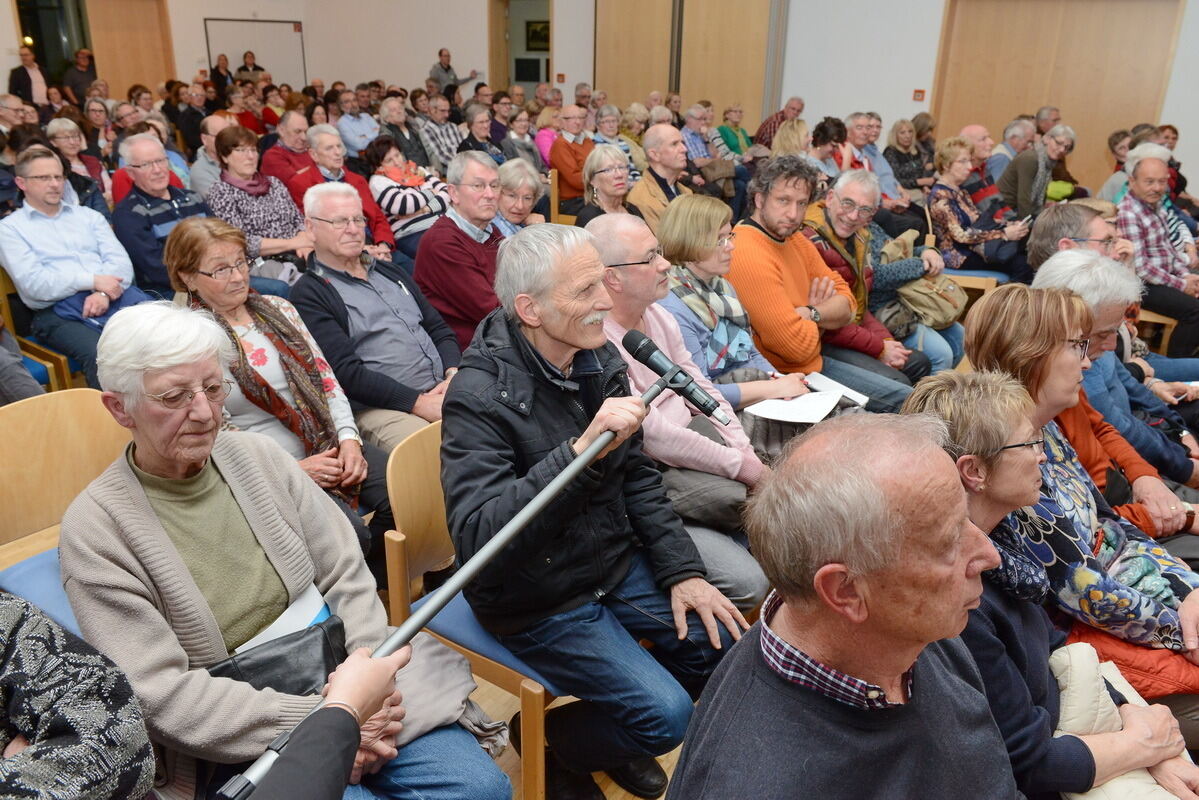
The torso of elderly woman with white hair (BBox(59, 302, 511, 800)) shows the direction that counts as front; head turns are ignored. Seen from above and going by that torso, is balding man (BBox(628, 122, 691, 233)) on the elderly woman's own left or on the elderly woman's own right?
on the elderly woman's own left

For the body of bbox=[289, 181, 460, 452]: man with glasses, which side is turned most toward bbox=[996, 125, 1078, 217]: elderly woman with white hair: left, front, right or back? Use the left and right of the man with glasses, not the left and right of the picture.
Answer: left

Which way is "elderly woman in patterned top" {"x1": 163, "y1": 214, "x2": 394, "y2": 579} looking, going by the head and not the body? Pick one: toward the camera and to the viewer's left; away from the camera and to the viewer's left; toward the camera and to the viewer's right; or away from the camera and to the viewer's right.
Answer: toward the camera and to the viewer's right

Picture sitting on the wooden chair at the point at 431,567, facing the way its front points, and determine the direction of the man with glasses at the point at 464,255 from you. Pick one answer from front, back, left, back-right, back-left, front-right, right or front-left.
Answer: back-left

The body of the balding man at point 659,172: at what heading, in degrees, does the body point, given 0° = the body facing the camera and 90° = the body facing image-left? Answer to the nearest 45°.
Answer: approximately 315°

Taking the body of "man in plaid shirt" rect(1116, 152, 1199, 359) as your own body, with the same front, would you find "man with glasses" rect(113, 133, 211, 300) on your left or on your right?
on your right

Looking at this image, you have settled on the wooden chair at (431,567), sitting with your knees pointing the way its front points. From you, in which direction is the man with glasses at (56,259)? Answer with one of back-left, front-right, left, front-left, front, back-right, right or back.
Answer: back

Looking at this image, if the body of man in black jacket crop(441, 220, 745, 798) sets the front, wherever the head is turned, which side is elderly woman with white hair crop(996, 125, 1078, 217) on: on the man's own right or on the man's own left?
on the man's own left

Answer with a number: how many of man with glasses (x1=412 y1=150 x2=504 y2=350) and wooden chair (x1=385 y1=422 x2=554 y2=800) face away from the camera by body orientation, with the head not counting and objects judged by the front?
0
